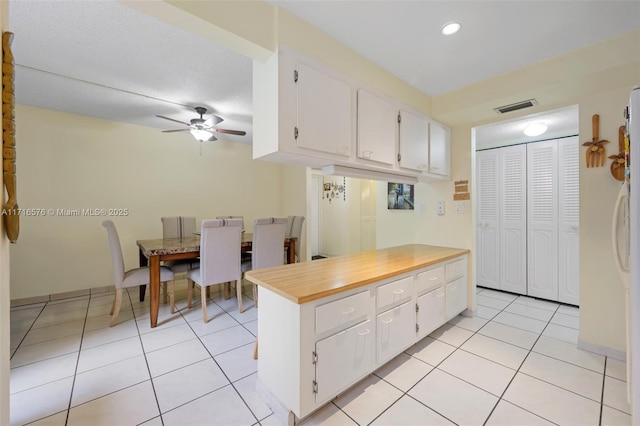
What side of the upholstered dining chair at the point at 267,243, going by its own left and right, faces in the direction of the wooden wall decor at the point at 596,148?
back

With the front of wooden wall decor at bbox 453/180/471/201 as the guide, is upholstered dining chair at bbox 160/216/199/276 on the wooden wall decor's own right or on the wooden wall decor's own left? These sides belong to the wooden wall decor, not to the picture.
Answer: on the wooden wall decor's own right

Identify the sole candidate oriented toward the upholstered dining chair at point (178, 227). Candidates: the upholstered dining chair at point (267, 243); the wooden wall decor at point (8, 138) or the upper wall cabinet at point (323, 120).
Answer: the upholstered dining chair at point (267, 243)

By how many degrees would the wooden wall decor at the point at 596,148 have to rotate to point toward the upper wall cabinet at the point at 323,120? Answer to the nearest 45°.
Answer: approximately 45° to its right

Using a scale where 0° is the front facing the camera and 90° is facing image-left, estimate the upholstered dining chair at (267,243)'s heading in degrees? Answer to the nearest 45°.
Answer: approximately 135°

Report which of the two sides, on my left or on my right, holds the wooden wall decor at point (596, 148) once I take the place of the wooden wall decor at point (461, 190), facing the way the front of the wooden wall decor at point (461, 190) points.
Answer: on my left

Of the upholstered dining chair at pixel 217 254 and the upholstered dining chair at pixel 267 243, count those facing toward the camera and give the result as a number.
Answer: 0

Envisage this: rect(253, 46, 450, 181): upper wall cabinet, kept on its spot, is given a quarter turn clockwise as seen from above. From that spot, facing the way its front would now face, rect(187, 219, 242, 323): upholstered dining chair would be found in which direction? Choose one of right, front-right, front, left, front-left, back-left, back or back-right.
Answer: right
